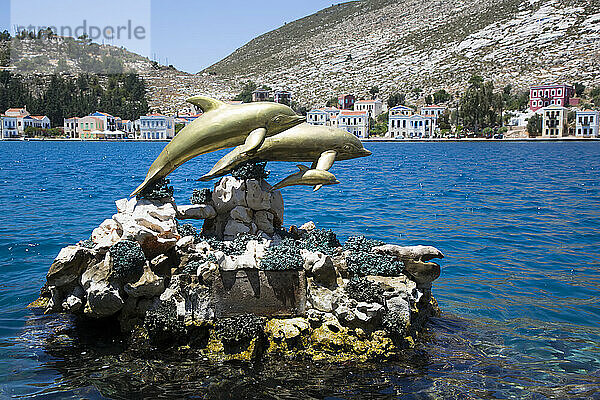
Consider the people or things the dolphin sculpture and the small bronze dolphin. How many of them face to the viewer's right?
2

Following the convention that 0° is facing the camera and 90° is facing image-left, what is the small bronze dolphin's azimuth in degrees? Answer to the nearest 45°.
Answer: approximately 270°

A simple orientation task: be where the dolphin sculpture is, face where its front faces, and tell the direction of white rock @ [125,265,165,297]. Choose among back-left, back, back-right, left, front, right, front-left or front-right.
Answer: back-right

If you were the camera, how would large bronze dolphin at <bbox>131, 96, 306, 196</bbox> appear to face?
facing to the right of the viewer

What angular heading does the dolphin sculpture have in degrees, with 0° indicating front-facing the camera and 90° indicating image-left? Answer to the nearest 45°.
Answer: approximately 270°
